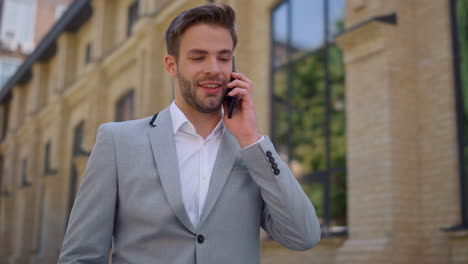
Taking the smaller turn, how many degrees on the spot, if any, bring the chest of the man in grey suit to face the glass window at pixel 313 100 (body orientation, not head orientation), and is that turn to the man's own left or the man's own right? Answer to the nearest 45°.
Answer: approximately 135° to the man's own left

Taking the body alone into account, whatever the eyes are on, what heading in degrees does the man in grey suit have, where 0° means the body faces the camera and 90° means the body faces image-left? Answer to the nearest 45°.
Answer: approximately 315°
